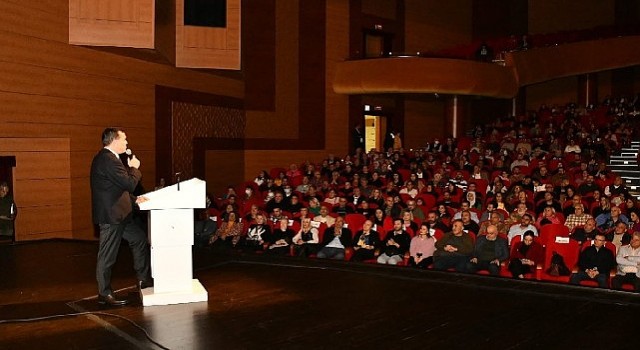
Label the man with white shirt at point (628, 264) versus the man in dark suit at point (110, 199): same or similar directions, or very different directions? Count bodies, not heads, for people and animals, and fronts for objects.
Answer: very different directions

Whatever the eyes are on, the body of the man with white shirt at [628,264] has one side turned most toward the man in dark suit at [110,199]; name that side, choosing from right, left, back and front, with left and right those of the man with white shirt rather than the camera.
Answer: front

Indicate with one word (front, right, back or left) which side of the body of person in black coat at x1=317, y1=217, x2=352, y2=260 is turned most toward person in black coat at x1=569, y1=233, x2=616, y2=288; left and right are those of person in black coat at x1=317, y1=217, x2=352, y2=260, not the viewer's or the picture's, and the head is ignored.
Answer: left

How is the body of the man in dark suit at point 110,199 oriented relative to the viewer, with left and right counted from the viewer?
facing to the right of the viewer

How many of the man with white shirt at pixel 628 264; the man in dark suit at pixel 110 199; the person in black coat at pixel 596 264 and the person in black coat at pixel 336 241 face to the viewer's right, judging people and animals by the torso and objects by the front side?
1

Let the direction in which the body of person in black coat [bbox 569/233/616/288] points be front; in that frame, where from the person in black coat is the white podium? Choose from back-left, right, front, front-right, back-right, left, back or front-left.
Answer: front

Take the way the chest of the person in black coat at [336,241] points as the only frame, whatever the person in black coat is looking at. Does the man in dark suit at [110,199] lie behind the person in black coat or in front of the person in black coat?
in front

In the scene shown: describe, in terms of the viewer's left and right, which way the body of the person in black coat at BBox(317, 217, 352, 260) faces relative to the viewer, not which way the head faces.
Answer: facing the viewer and to the left of the viewer

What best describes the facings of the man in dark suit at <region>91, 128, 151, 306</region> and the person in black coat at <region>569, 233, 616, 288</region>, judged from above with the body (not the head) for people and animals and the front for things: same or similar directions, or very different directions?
very different directions

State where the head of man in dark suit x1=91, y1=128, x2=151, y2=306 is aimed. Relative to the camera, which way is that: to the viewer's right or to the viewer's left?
to the viewer's right

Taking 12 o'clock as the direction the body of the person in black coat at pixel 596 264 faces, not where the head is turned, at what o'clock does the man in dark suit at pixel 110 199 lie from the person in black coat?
The man in dark suit is roughly at 12 o'clock from the person in black coat.

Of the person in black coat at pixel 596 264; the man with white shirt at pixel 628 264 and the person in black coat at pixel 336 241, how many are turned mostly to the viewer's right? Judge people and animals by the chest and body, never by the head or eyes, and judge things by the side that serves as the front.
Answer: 0

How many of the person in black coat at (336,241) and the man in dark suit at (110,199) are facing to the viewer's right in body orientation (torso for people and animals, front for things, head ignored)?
1

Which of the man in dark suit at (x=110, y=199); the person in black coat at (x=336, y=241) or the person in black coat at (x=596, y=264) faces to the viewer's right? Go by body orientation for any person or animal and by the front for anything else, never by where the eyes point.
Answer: the man in dark suit
